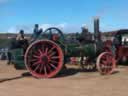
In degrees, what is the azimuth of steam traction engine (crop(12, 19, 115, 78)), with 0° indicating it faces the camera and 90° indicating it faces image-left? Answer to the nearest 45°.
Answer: approximately 270°
